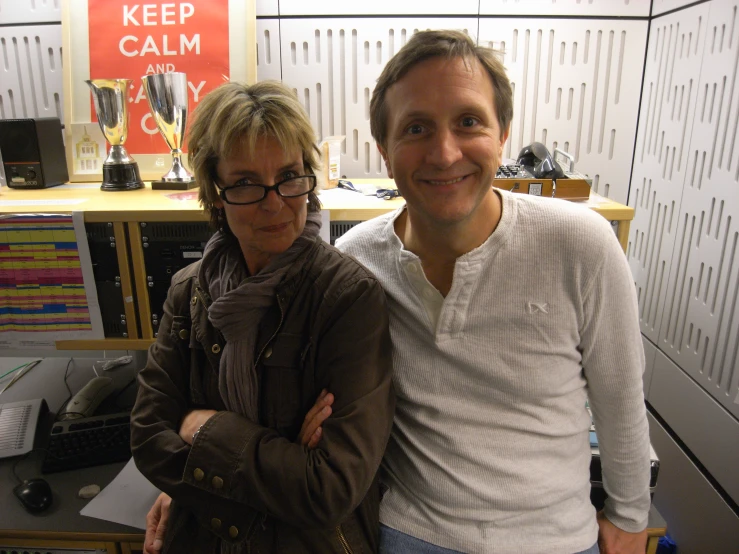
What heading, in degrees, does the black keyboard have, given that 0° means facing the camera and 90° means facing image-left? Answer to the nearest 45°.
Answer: approximately 0°

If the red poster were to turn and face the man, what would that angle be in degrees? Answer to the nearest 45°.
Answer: approximately 45° to its left

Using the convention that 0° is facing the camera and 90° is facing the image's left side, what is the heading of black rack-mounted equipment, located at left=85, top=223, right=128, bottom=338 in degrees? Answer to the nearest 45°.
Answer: approximately 0°
